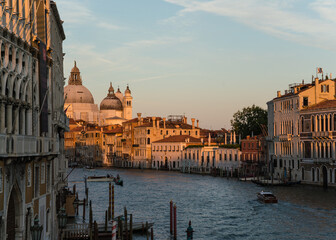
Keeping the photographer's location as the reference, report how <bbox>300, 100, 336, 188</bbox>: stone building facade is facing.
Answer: facing the viewer and to the left of the viewer

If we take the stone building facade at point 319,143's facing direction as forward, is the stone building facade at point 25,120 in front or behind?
in front
